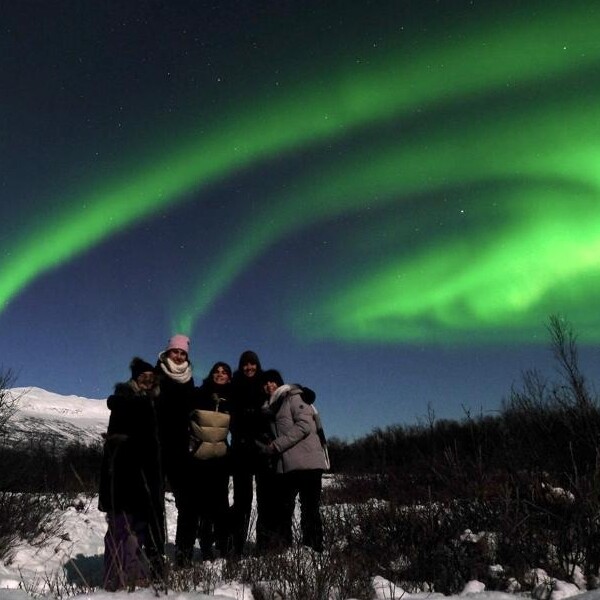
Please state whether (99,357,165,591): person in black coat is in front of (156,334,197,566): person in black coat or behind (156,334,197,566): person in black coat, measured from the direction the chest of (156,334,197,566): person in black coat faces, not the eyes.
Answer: in front

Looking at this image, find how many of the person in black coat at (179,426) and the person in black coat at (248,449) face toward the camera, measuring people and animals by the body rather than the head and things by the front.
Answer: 2

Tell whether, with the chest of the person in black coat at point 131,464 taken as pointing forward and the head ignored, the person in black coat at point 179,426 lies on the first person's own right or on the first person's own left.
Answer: on the first person's own left

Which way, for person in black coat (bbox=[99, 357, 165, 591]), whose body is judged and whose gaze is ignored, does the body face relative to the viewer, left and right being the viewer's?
facing the viewer and to the right of the viewer

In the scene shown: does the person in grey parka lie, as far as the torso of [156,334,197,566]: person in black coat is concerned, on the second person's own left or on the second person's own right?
on the second person's own left

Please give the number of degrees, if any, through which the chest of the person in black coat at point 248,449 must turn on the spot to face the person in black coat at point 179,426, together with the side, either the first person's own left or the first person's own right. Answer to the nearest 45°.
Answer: approximately 45° to the first person's own right

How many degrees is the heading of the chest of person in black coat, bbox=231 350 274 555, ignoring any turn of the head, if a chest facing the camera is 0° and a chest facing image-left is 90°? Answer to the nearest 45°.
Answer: approximately 0°

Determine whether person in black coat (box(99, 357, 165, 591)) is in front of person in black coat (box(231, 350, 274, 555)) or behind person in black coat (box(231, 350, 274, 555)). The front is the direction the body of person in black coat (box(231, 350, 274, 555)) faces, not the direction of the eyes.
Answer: in front
